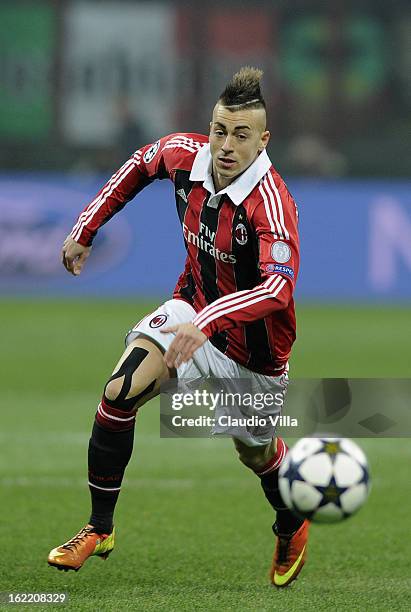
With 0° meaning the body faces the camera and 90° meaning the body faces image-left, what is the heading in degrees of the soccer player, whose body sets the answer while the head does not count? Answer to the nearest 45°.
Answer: approximately 45°

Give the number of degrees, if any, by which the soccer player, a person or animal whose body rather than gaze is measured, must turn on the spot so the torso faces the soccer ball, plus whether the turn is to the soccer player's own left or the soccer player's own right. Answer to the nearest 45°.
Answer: approximately 90° to the soccer player's own left
